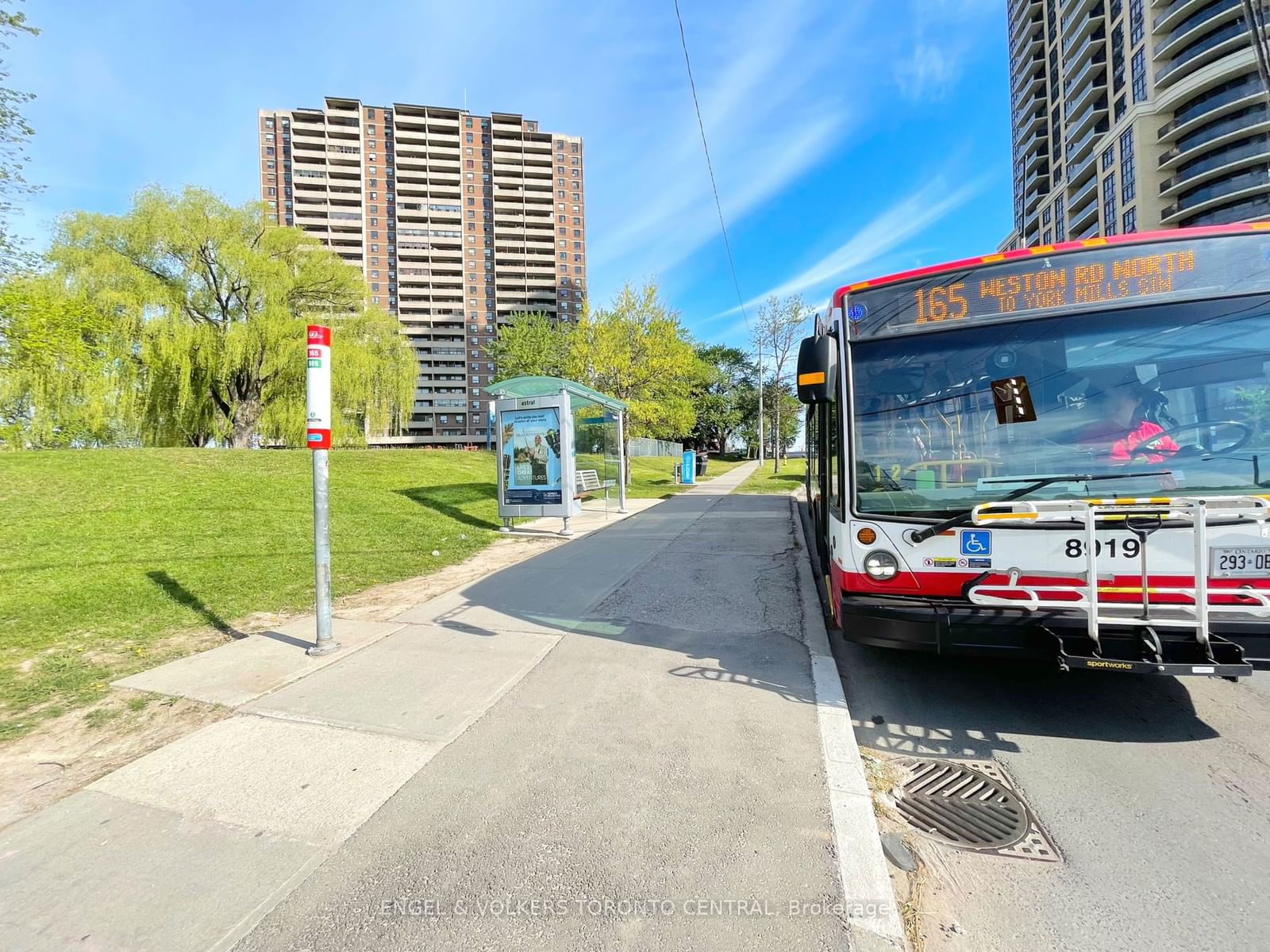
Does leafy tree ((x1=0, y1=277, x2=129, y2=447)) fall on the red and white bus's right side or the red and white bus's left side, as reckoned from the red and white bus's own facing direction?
on its right

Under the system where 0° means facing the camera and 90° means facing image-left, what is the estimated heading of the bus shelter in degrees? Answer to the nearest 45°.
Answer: approximately 270°

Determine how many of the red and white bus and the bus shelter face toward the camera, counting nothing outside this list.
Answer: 1

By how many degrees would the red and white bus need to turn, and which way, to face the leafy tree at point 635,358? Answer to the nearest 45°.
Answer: approximately 135° to its right

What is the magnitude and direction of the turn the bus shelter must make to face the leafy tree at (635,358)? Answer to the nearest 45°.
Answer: approximately 90° to its left

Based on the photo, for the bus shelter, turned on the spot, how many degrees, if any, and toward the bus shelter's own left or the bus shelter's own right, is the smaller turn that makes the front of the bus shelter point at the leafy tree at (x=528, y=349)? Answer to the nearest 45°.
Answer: approximately 90° to the bus shelter's own left

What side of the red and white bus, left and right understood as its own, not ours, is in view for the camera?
front

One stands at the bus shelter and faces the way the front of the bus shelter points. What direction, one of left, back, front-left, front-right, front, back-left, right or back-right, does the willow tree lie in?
back-left

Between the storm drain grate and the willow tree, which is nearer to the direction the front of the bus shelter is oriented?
the storm drain grate

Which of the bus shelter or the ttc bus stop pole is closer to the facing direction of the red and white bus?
the ttc bus stop pole

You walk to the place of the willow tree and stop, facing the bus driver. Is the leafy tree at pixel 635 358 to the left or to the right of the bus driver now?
left

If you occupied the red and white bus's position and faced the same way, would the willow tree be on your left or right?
on your right
